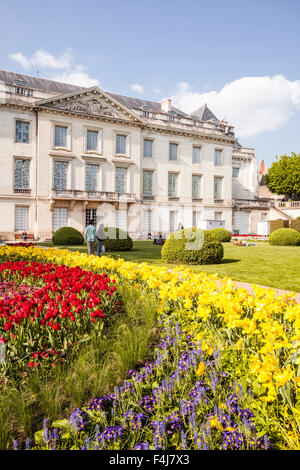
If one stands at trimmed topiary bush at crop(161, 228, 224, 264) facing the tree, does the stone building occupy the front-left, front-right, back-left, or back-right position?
front-left

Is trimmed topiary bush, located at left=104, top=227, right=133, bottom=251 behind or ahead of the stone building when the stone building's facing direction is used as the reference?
ahead

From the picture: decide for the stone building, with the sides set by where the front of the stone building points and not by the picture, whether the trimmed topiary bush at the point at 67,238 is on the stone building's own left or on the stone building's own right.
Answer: on the stone building's own right

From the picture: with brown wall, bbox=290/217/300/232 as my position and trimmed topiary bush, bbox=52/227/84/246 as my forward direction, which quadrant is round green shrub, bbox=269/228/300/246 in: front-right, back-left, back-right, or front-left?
front-left

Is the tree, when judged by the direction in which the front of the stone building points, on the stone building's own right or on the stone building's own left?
on the stone building's own left

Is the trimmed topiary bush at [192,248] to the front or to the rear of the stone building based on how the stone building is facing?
to the front

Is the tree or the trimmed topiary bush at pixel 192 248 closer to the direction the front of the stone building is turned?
the trimmed topiary bush

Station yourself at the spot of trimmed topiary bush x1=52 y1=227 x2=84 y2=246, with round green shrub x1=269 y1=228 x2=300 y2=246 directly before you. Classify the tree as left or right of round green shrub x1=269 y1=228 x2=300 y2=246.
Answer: left

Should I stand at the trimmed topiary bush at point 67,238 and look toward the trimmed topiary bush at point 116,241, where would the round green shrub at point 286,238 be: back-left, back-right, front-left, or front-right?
front-left

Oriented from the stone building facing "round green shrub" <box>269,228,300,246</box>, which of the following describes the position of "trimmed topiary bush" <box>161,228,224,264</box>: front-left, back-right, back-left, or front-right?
front-right

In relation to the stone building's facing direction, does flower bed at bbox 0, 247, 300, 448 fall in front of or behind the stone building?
in front
